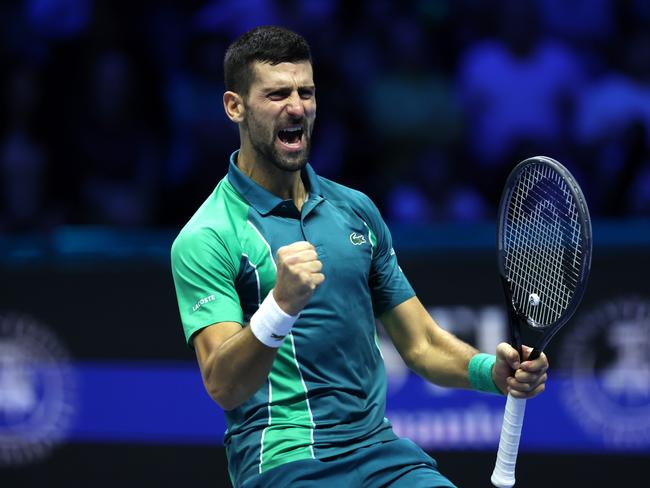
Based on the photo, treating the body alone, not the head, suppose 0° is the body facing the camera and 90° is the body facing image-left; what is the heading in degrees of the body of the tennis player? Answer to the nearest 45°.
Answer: approximately 315°

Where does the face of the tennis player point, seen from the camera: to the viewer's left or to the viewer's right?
to the viewer's right
